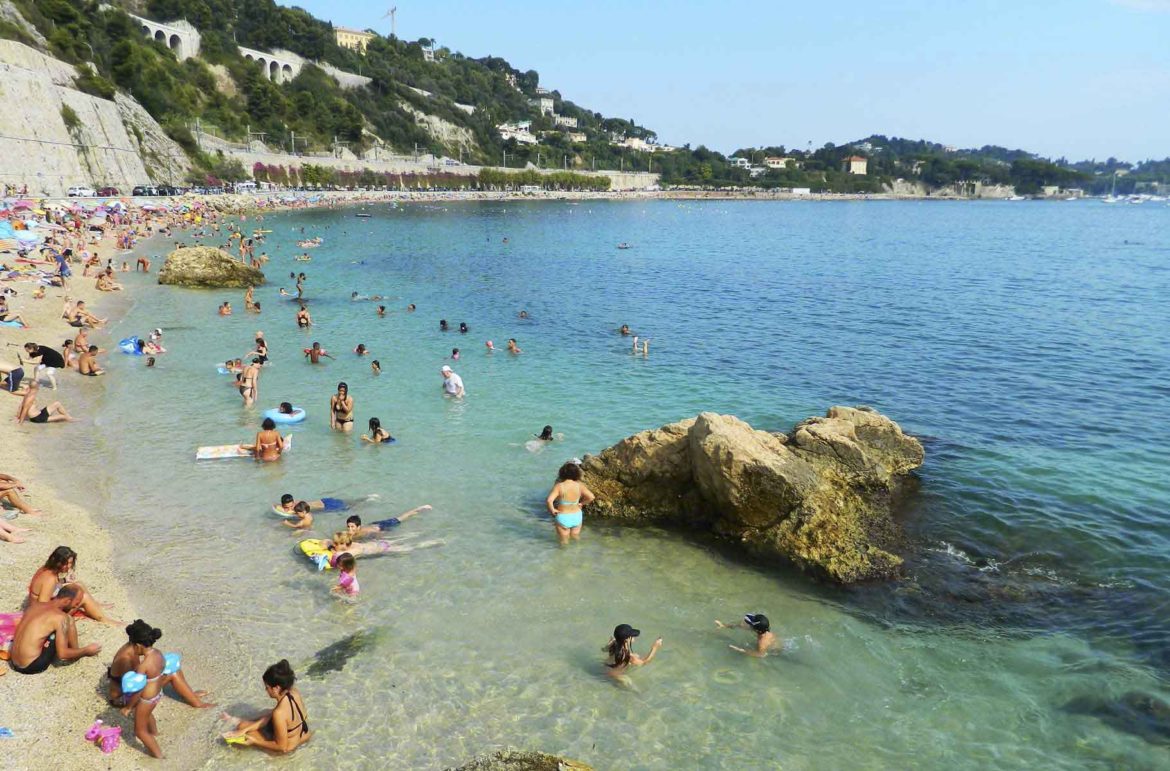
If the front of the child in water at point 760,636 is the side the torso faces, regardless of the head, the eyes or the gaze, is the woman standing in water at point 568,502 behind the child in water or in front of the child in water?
in front

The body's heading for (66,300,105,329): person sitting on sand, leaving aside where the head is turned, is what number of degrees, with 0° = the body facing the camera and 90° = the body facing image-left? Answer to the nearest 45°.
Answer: approximately 270°

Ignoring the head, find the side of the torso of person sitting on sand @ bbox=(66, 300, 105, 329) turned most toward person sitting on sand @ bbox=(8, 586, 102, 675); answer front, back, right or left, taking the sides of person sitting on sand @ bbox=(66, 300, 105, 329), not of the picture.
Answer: right

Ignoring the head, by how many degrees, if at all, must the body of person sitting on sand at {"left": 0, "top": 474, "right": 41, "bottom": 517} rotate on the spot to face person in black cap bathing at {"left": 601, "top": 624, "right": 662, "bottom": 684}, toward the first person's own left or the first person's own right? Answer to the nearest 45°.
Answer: approximately 45° to the first person's own right

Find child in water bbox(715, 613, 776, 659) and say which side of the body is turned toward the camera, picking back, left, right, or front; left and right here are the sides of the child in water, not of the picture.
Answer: left

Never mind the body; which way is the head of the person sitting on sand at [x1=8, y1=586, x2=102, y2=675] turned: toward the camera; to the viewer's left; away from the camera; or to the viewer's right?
to the viewer's right

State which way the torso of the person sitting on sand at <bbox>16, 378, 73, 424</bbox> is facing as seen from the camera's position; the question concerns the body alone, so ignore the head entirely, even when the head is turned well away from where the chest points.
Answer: to the viewer's right

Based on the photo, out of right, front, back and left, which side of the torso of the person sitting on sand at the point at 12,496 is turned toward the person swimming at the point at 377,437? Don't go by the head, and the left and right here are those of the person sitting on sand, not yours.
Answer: front

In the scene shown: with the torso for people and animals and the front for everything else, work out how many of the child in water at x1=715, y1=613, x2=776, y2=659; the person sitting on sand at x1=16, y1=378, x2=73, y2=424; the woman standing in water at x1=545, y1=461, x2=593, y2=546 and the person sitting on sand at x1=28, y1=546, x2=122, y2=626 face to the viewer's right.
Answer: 2

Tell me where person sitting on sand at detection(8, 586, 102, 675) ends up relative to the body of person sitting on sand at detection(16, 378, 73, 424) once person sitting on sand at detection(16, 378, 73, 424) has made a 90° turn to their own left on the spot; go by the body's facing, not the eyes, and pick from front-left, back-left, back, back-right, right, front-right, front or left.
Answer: back
